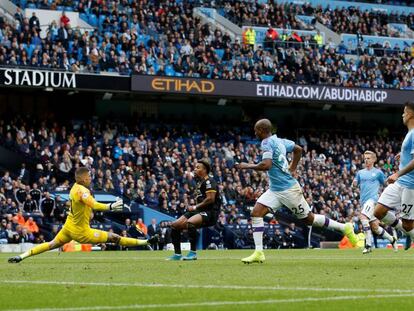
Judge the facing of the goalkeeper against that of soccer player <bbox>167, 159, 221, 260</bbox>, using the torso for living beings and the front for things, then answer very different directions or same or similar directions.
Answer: very different directions

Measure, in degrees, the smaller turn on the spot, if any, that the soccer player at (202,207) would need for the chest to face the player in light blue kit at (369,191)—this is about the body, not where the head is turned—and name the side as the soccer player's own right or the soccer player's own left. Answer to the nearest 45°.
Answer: approximately 135° to the soccer player's own right

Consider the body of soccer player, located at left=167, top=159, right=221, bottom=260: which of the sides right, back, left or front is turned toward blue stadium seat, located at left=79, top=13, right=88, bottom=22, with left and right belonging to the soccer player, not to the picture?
right

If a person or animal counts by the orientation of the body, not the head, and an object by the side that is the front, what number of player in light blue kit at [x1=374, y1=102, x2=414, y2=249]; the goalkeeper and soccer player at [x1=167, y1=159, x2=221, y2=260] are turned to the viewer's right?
1

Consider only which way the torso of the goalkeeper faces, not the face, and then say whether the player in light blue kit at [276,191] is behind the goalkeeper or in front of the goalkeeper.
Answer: in front

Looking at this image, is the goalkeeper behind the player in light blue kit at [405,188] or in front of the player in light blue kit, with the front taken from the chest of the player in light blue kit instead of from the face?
in front

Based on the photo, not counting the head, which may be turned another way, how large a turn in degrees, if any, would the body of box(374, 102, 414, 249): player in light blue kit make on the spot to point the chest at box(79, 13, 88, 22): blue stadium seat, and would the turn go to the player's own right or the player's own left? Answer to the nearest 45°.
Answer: approximately 45° to the player's own right

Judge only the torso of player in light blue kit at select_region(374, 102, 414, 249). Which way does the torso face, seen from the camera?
to the viewer's left

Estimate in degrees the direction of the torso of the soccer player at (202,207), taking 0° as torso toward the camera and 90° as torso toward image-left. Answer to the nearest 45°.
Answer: approximately 90°

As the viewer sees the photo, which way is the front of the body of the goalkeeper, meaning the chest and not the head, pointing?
to the viewer's right

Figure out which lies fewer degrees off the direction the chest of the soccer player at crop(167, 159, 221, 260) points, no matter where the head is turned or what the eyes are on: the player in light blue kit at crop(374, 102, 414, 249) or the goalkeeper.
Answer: the goalkeeper

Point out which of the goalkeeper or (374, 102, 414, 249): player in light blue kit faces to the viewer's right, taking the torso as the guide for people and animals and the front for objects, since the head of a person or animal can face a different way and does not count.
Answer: the goalkeeper
